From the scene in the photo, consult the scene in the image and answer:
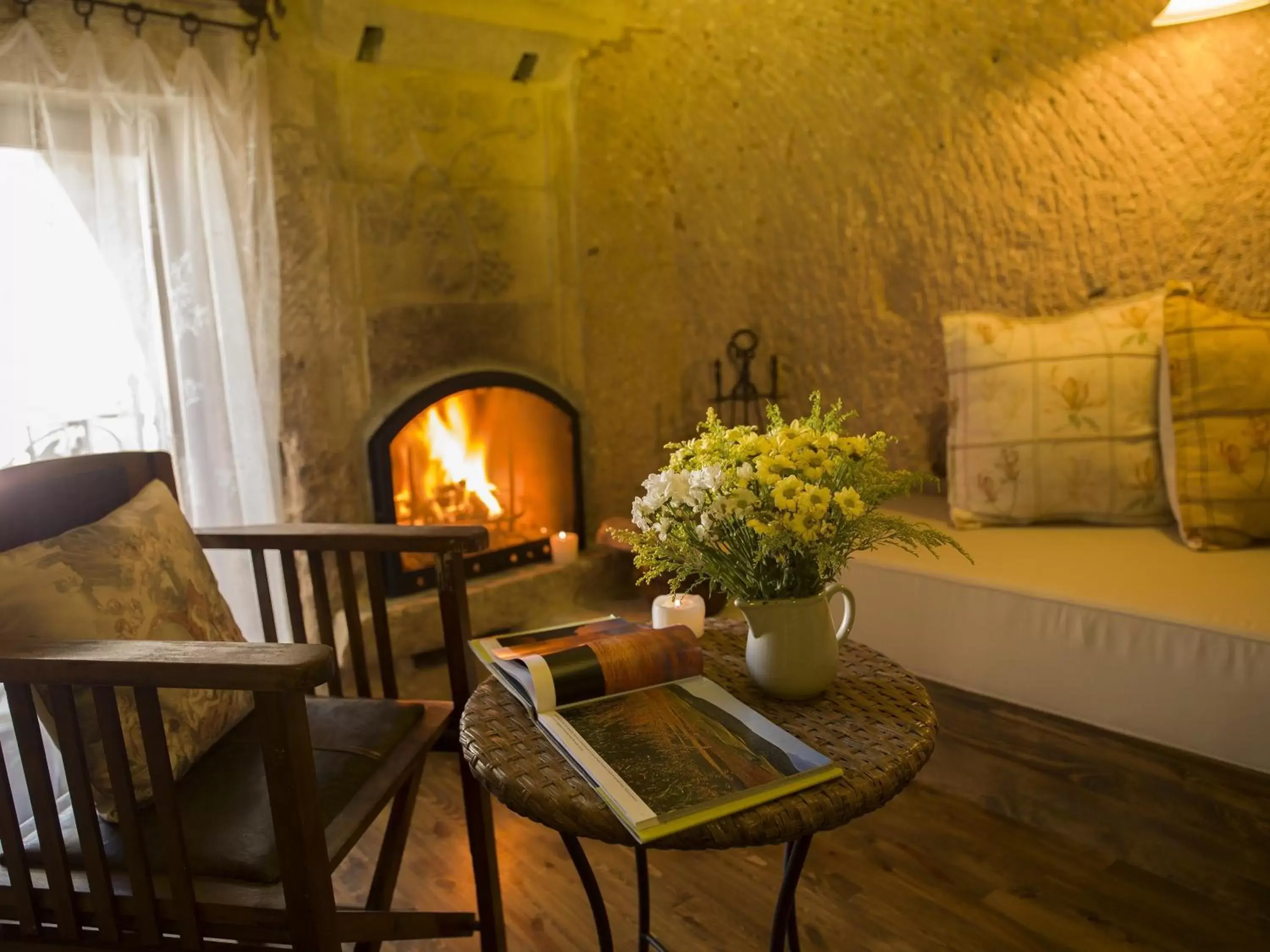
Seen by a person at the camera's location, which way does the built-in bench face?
facing the viewer and to the left of the viewer

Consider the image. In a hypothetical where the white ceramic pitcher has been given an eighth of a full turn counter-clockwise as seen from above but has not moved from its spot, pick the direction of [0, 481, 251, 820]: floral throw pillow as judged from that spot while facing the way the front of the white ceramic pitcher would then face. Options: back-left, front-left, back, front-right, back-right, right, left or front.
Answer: front-right

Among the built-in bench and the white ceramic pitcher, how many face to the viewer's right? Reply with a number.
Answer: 0

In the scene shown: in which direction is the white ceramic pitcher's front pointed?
to the viewer's left

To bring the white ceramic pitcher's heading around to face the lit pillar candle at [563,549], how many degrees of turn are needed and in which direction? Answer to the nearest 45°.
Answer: approximately 45° to its right

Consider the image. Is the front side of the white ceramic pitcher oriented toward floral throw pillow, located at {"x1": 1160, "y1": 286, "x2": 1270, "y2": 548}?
no

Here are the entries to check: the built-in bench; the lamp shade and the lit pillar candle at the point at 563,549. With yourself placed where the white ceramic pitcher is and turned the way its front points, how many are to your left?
0
